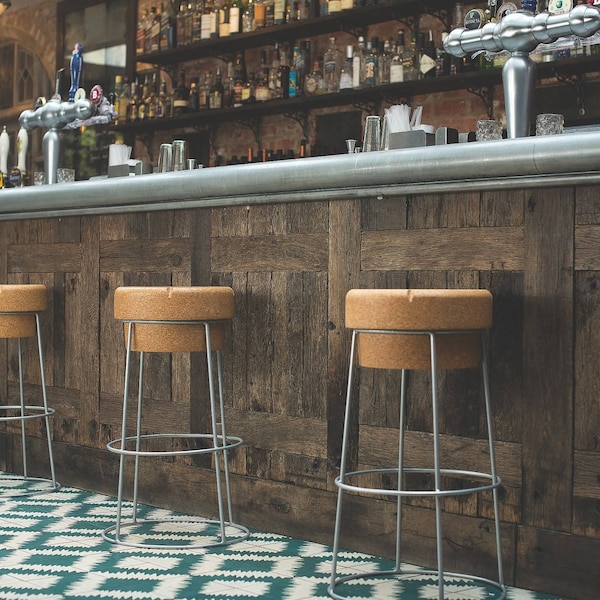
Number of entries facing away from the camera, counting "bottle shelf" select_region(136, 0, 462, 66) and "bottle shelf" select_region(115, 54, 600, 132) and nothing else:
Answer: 0

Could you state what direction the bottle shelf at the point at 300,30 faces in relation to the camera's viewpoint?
facing the viewer and to the left of the viewer

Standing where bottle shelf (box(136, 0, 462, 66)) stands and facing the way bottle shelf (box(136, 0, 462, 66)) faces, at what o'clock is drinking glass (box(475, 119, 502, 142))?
The drinking glass is roughly at 10 o'clock from the bottle shelf.

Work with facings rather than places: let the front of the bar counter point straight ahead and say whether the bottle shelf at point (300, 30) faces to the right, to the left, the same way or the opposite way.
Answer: the same way

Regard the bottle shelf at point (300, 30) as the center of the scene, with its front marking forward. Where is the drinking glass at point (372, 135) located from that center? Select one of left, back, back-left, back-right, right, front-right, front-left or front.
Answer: front-left

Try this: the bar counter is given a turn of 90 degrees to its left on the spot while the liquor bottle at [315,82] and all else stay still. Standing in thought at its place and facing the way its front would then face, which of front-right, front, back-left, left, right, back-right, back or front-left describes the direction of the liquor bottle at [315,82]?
back-left

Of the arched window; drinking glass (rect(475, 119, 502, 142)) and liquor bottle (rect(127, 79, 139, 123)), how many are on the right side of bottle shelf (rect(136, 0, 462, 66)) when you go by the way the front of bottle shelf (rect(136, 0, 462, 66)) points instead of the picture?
2

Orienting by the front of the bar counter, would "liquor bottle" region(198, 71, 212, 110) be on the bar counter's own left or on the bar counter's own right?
on the bar counter's own right

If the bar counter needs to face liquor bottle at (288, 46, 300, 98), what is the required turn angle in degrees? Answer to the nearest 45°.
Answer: approximately 135° to its right

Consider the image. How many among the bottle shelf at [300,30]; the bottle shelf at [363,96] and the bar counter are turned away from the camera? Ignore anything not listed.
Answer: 0

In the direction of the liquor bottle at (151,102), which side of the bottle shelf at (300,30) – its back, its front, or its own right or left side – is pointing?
right

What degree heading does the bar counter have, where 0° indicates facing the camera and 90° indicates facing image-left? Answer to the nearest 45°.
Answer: approximately 45°

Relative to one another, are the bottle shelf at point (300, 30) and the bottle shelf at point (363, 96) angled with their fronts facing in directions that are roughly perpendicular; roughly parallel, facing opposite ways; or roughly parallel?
roughly parallel
